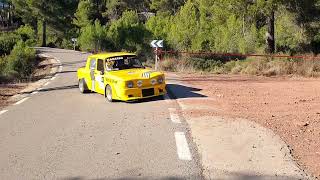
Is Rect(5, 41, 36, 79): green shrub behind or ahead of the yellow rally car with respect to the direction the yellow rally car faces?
behind

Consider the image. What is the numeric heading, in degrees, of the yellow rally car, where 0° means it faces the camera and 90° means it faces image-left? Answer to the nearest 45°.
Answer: approximately 315°
